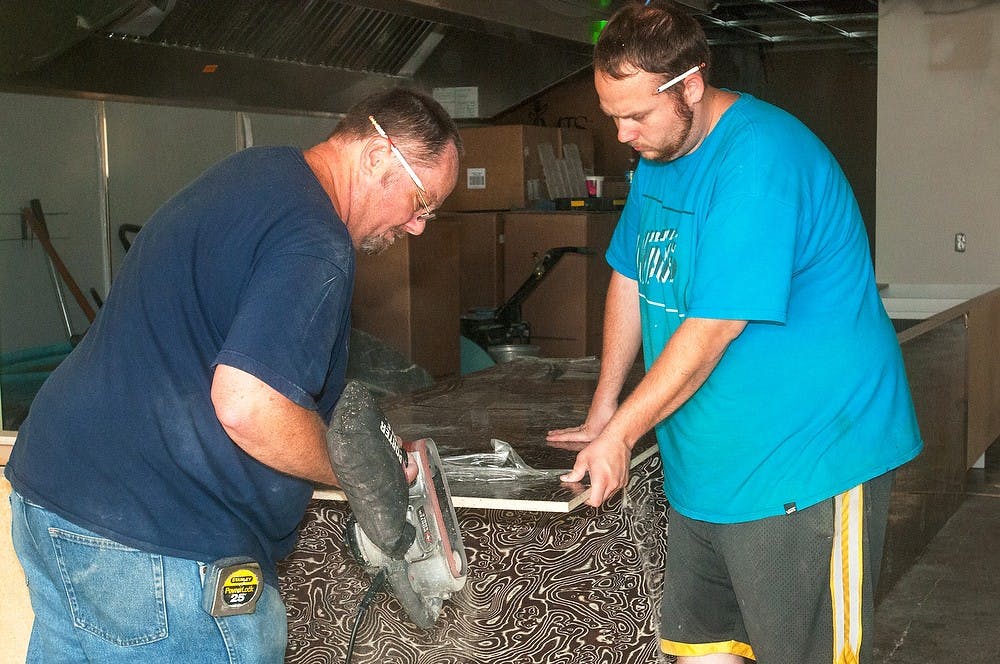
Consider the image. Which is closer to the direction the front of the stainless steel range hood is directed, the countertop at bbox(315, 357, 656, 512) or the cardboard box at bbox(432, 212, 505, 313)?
the countertop

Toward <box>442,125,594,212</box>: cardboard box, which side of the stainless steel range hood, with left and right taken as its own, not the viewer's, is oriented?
left

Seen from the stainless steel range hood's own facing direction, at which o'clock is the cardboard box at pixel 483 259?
The cardboard box is roughly at 9 o'clock from the stainless steel range hood.

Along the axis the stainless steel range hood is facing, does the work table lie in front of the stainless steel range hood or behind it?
in front

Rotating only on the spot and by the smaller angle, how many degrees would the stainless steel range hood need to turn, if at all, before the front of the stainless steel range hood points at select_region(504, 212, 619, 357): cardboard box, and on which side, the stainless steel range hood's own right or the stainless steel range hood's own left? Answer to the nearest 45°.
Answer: approximately 90° to the stainless steel range hood's own left

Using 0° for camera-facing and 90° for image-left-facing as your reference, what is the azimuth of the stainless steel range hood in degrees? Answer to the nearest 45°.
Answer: approximately 315°

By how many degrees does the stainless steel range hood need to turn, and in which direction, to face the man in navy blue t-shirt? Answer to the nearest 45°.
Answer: approximately 45° to its right

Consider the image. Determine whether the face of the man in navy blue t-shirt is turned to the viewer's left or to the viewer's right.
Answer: to the viewer's right
